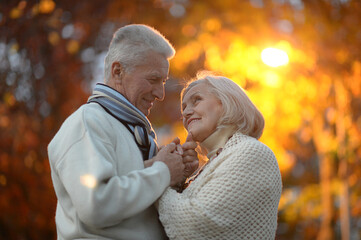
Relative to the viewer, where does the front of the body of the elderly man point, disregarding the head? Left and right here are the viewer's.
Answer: facing to the right of the viewer

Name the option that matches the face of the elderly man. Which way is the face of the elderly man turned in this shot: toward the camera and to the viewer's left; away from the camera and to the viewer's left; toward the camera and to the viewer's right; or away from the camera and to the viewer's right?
toward the camera and to the viewer's right

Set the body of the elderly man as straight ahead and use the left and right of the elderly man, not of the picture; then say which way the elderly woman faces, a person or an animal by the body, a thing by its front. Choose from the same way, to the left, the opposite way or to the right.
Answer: the opposite way

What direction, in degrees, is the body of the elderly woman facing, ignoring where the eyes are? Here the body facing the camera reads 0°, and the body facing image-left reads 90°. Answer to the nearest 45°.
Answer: approximately 90°

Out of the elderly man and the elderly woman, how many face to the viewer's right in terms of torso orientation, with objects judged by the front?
1
